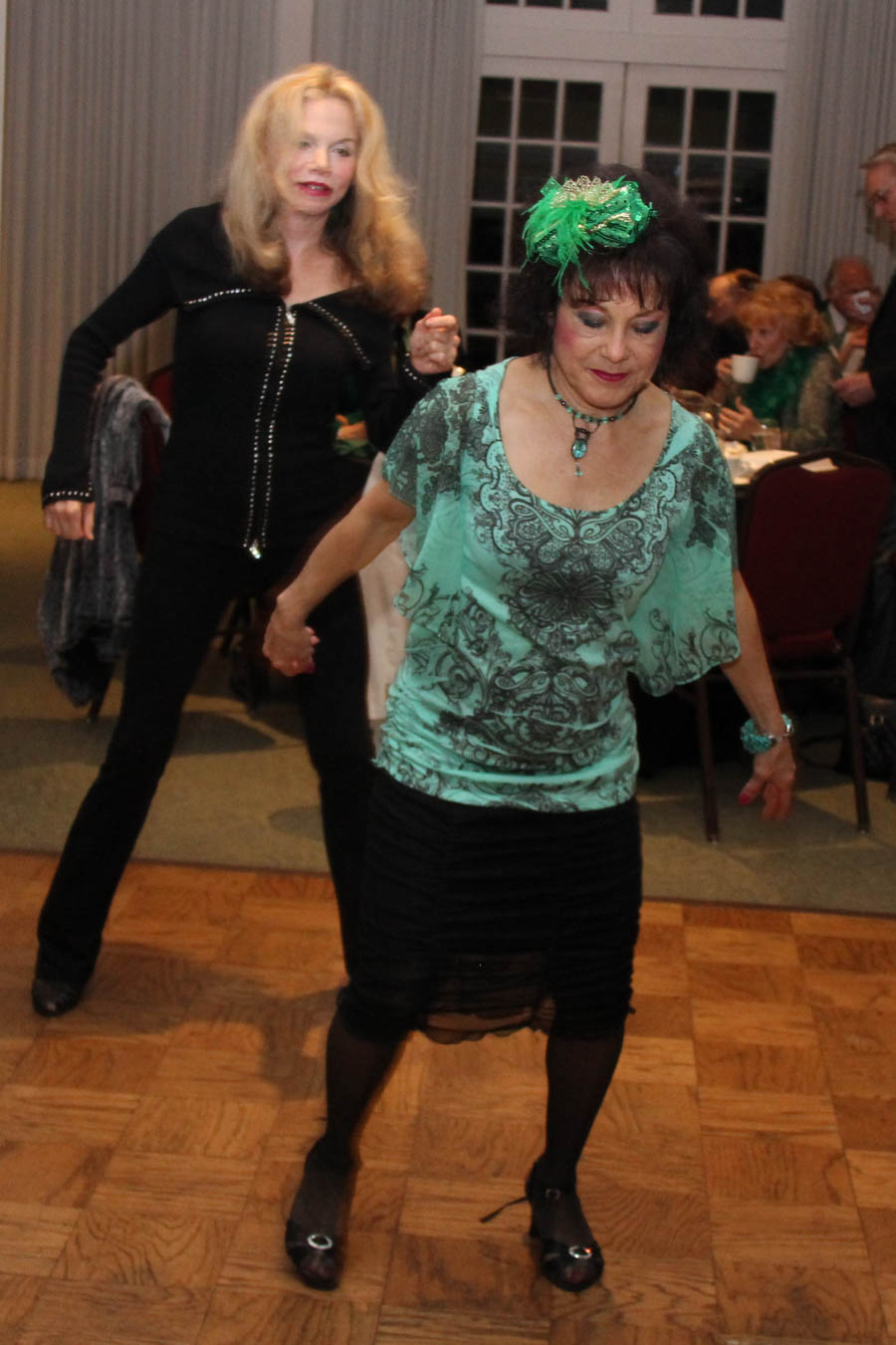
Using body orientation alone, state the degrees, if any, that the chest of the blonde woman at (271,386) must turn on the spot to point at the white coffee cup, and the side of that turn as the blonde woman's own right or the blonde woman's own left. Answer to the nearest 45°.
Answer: approximately 135° to the blonde woman's own left

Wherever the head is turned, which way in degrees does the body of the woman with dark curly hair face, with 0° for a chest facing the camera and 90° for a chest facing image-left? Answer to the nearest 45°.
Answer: approximately 0°

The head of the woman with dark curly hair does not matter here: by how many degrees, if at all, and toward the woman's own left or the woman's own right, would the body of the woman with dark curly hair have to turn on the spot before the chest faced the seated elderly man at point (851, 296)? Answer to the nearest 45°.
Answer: approximately 180°

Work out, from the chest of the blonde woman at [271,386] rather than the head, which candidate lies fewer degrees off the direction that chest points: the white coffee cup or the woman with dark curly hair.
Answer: the woman with dark curly hair

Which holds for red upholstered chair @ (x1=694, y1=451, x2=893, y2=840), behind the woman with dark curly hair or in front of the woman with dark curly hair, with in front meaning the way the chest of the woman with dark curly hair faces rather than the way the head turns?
behind

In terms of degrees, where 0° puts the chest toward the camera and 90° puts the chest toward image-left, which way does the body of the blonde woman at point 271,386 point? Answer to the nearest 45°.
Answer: approximately 0°

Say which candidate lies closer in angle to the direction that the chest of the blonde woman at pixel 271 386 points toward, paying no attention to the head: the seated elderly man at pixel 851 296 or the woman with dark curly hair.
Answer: the woman with dark curly hair

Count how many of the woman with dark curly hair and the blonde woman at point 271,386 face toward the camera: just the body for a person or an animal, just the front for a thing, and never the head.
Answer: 2
